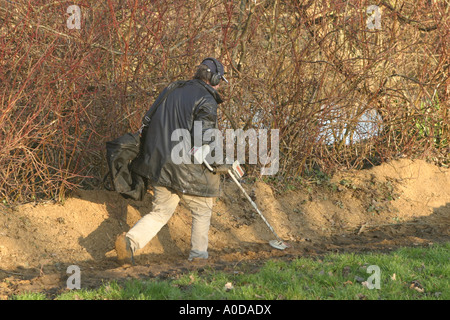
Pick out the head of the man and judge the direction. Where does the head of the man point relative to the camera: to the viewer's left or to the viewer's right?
to the viewer's right

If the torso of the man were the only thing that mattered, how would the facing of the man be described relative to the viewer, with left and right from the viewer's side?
facing away from the viewer and to the right of the viewer
